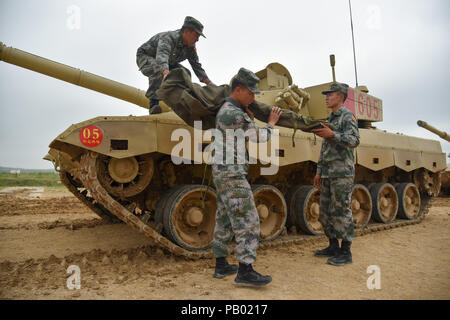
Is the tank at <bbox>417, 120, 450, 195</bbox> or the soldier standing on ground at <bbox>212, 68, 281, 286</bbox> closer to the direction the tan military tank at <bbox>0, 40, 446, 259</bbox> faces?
the soldier standing on ground

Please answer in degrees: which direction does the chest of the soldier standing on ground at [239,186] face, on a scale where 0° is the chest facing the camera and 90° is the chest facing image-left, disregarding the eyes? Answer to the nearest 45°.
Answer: approximately 270°

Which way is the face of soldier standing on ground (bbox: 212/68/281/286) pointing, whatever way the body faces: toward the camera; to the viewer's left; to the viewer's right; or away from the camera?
to the viewer's right

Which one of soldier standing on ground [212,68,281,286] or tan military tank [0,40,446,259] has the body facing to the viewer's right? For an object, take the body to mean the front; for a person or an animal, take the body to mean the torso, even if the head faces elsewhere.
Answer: the soldier standing on ground

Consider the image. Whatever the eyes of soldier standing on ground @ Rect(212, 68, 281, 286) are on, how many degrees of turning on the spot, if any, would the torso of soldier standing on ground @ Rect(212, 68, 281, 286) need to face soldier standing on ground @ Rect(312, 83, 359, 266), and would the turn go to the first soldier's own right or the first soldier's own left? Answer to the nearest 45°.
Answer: approximately 45° to the first soldier's own left

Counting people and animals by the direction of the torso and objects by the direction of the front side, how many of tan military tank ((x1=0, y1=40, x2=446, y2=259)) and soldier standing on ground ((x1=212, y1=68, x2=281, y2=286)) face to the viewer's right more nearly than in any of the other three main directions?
1

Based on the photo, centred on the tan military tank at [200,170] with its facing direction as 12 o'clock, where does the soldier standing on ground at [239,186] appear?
The soldier standing on ground is roughly at 10 o'clock from the tan military tank.

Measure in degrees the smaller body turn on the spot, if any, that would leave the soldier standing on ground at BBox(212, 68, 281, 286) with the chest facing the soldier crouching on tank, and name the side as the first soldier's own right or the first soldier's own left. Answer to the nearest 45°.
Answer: approximately 135° to the first soldier's own left

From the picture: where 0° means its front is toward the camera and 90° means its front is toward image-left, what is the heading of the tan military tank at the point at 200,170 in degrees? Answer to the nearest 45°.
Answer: approximately 45°

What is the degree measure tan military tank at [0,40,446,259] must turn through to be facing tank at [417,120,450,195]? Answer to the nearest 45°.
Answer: approximately 180°

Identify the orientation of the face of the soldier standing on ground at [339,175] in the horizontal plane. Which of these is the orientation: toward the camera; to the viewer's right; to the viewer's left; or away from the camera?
to the viewer's left
